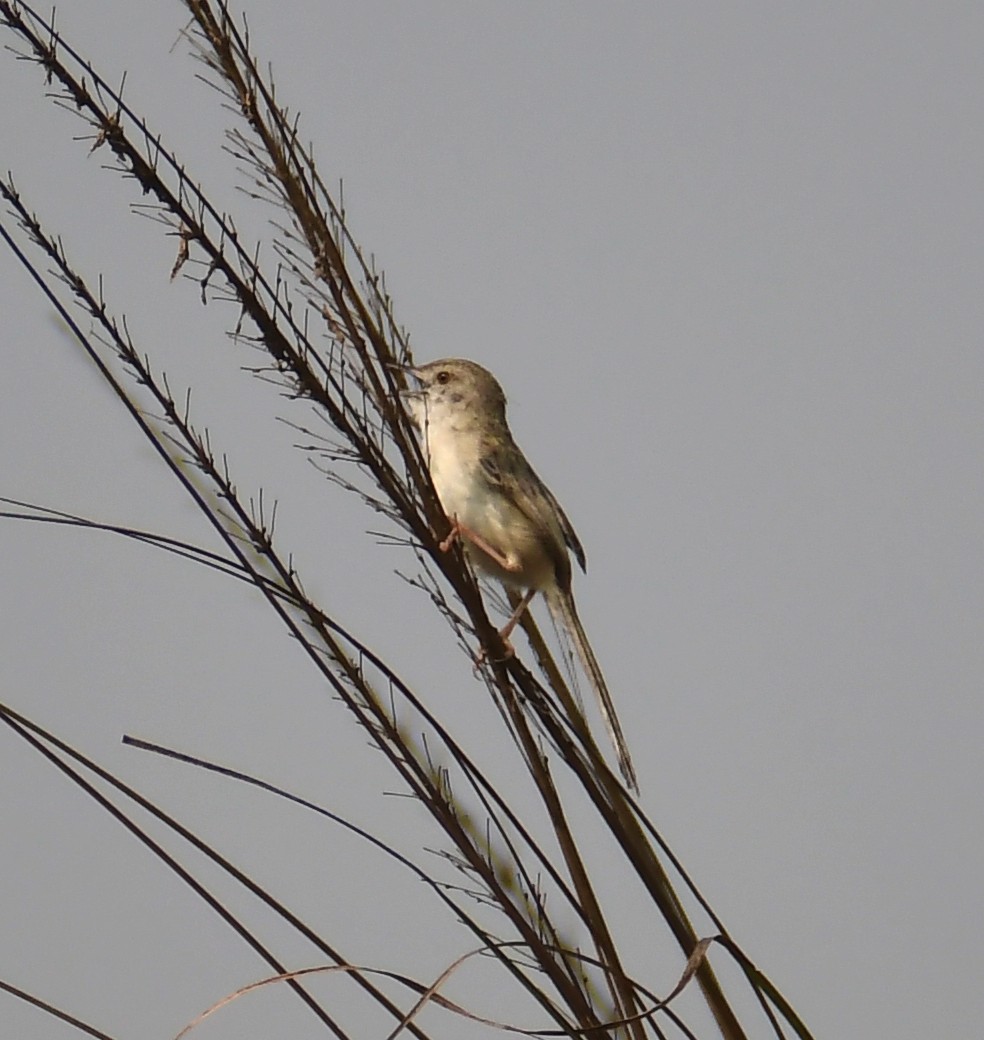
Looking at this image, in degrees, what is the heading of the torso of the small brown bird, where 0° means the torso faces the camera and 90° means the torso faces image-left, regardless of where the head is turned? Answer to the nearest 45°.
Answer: approximately 90°
